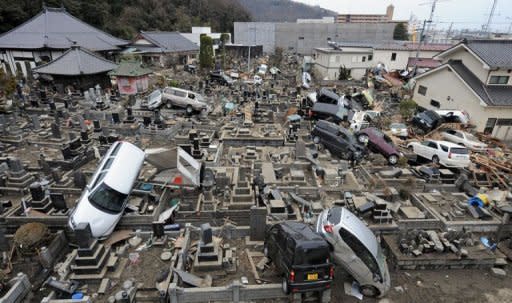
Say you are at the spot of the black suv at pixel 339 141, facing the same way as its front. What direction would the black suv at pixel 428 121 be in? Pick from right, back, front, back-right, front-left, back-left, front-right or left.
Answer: left

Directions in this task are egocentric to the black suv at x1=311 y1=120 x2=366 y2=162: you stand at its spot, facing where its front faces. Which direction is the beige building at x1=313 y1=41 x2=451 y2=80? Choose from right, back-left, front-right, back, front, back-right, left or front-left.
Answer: back-left

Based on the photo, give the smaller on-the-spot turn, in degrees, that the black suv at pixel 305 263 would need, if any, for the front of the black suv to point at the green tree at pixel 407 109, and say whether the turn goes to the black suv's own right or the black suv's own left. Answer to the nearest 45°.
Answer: approximately 45° to the black suv's own right

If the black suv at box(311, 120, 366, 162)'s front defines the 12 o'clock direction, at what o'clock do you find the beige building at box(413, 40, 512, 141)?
The beige building is roughly at 9 o'clock from the black suv.

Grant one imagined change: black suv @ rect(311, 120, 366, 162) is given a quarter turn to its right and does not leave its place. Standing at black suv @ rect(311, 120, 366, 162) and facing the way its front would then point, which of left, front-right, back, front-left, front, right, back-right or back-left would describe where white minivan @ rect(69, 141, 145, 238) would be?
front

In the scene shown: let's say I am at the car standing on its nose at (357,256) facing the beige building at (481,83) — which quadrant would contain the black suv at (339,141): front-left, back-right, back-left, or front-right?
front-left

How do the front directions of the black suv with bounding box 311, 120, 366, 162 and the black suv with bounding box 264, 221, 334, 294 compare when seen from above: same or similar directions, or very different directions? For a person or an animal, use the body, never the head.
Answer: very different directions

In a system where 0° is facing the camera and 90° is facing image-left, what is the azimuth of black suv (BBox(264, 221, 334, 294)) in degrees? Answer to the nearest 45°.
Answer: approximately 135°

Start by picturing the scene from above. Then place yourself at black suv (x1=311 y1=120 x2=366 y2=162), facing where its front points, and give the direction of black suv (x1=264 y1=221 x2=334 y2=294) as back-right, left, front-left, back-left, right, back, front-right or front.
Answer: front-right

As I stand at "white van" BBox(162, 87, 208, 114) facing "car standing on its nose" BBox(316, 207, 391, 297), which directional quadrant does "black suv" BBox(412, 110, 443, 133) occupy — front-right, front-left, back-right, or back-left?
front-left

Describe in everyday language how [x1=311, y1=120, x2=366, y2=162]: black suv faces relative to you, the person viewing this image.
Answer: facing the viewer and to the right of the viewer

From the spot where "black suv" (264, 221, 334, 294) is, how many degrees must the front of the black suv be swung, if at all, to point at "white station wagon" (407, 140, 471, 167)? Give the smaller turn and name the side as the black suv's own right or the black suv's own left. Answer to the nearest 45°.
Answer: approximately 90° to the black suv's own right

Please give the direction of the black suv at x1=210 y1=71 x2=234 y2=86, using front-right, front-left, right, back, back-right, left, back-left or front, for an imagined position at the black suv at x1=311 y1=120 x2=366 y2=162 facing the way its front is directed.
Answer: back

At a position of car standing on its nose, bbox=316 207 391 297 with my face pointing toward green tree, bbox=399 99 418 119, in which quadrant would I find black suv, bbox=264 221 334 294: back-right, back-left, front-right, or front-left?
back-left

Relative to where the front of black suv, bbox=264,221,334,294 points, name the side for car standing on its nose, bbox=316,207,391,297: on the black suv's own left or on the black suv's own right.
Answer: on the black suv's own right

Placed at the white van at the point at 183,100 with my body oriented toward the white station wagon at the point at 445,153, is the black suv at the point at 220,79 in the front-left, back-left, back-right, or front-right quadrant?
back-left

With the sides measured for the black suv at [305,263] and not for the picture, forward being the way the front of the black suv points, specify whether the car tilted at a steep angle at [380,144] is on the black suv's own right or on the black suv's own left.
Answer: on the black suv's own right
